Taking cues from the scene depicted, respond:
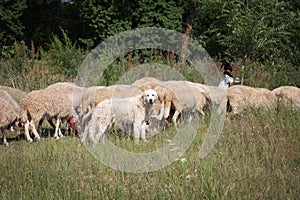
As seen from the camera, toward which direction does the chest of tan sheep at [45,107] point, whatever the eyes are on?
to the viewer's right

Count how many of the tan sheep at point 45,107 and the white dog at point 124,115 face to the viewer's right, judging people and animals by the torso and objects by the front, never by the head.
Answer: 2

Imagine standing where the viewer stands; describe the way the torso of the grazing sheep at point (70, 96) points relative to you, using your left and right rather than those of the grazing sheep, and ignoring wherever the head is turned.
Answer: facing to the right of the viewer

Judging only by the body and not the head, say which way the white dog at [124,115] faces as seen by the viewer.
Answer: to the viewer's right
